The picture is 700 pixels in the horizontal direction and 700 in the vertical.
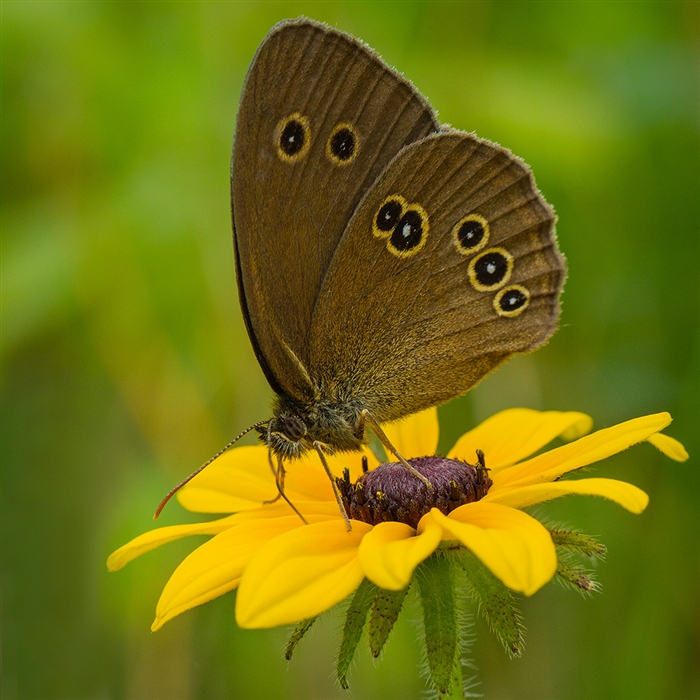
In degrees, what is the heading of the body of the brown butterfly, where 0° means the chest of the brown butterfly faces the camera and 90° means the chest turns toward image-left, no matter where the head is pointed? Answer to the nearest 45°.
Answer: approximately 90°
